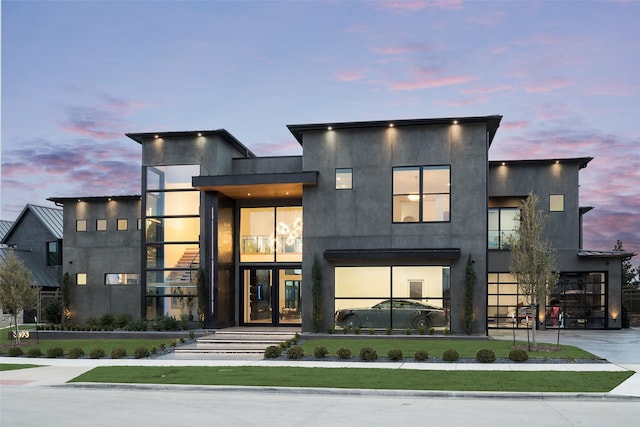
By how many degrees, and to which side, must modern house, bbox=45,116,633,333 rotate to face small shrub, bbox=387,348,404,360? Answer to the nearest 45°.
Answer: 0° — it already faces it

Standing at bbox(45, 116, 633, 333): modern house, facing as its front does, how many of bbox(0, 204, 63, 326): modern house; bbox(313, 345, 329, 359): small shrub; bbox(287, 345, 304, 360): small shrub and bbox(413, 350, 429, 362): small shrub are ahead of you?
3

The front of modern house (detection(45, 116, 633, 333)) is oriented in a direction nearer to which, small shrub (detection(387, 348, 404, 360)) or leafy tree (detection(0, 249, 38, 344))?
the small shrub

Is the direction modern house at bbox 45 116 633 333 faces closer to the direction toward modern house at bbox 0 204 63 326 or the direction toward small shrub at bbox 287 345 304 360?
the small shrub

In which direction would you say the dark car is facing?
to the viewer's left

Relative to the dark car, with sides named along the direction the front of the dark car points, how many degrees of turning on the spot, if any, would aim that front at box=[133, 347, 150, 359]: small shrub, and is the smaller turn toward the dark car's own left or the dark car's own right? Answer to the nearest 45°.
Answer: approximately 45° to the dark car's own left

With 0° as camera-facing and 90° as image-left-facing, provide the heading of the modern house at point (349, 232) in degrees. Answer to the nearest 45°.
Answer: approximately 0°

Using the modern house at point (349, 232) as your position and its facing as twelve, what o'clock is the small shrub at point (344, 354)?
The small shrub is roughly at 12 o'clock from the modern house.
